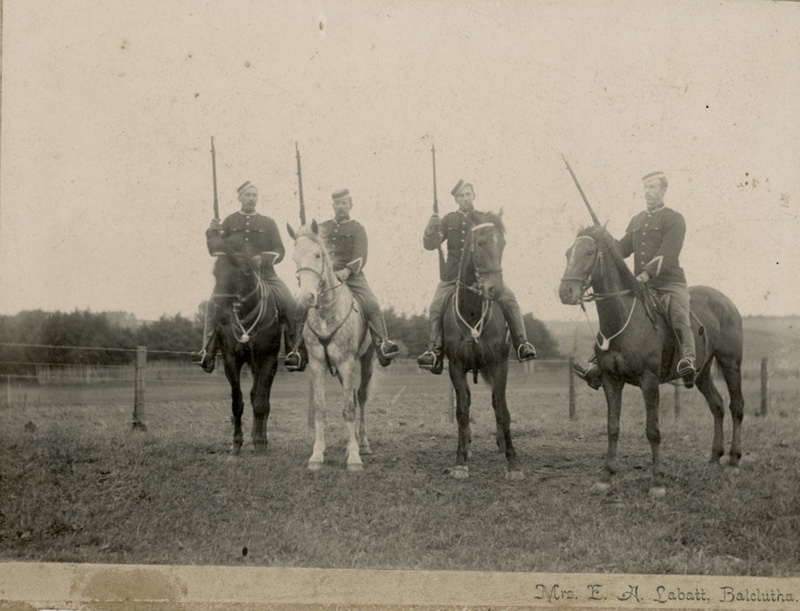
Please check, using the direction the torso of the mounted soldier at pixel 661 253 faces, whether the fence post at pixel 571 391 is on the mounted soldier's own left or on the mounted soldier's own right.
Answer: on the mounted soldier's own right

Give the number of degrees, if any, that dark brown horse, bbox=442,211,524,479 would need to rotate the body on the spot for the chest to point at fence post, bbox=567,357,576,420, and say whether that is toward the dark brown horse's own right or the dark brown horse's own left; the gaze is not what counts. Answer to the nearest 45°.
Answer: approximately 135° to the dark brown horse's own left

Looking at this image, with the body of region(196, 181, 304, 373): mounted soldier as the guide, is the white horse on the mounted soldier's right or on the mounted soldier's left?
on the mounted soldier's left

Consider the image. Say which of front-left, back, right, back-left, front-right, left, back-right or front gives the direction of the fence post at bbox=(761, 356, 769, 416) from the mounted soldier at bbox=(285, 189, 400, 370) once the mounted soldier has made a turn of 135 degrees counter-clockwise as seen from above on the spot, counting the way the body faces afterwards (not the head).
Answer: front-right

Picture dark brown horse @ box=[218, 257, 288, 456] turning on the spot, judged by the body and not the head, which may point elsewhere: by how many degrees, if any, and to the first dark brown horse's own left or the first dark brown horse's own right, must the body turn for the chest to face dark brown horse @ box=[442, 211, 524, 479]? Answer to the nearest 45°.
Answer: approximately 45° to the first dark brown horse's own left

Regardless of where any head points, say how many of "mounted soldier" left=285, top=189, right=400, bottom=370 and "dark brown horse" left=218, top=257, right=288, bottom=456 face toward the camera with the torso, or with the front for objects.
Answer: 2

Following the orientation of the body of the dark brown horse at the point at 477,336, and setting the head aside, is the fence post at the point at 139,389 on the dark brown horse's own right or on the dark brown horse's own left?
on the dark brown horse's own right

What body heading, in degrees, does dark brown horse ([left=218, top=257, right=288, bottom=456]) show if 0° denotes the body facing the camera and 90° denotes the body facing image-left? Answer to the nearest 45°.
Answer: approximately 0°

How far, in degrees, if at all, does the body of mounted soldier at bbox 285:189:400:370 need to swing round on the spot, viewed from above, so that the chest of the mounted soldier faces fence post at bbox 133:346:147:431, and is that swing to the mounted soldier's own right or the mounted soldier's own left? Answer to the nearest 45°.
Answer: approximately 135° to the mounted soldier's own right

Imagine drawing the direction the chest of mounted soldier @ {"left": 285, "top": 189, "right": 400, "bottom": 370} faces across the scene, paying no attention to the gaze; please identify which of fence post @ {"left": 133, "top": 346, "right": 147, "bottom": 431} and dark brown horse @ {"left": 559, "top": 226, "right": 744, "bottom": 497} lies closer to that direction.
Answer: the dark brown horse

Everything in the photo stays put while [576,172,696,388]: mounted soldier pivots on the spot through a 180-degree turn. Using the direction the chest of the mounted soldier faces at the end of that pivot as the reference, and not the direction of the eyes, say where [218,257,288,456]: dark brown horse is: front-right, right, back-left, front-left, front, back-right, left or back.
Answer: back-left

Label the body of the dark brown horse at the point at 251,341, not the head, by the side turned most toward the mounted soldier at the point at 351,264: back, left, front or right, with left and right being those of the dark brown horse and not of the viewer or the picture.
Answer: left

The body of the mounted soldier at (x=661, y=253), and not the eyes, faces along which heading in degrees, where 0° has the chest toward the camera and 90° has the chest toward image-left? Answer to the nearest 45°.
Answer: approximately 45°
